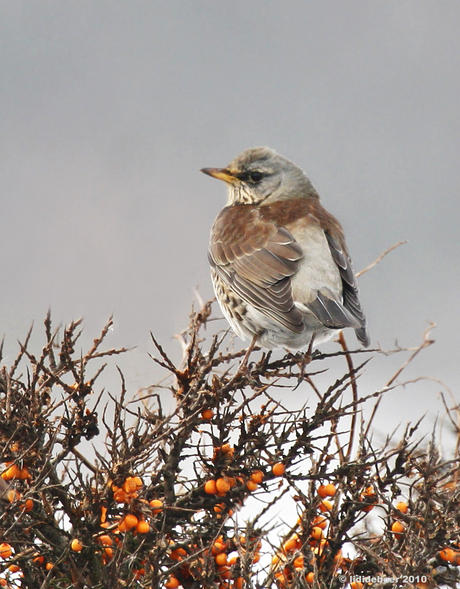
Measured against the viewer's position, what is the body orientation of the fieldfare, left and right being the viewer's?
facing away from the viewer and to the left of the viewer
